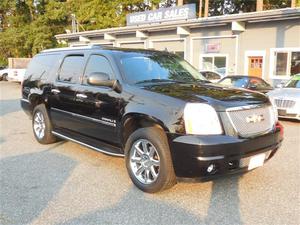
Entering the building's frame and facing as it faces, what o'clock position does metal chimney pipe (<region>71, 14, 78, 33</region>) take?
The metal chimney pipe is roughly at 3 o'clock from the building.

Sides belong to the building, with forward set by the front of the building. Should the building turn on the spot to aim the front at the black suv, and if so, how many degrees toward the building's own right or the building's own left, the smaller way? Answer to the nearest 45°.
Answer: approximately 45° to the building's own left

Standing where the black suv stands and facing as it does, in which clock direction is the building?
The building is roughly at 8 o'clock from the black suv.

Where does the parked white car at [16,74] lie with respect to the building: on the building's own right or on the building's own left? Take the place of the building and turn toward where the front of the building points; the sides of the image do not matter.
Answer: on the building's own right

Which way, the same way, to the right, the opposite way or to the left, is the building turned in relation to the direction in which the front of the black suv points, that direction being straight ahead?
to the right

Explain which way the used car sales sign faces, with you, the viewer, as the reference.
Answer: facing the viewer and to the left of the viewer

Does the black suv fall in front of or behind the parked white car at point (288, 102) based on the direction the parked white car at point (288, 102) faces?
in front

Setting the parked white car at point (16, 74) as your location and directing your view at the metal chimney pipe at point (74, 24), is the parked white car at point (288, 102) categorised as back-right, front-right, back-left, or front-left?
back-right

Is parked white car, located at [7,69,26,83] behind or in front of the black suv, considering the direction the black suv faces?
behind
